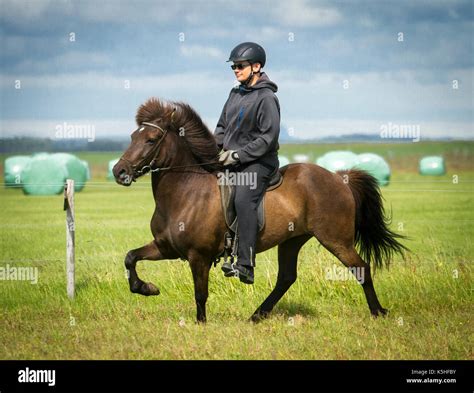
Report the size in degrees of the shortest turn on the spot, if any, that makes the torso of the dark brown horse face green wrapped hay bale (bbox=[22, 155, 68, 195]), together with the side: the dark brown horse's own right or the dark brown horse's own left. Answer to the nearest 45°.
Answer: approximately 90° to the dark brown horse's own right

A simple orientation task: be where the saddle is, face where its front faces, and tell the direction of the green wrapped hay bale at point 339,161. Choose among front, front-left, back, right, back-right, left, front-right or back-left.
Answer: right

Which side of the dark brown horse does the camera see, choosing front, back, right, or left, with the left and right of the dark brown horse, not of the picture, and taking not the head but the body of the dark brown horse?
left

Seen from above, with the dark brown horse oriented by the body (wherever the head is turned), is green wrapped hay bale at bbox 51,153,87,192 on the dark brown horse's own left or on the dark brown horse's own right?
on the dark brown horse's own right

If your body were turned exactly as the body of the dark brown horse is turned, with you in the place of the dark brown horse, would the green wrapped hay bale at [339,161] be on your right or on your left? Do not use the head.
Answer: on your right

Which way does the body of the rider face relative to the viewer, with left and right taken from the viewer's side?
facing the viewer and to the left of the viewer

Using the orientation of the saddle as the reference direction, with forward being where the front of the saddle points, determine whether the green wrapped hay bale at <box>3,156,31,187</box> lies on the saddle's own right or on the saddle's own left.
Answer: on the saddle's own right

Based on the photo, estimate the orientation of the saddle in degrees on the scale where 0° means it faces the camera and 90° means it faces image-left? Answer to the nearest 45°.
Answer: approximately 90°

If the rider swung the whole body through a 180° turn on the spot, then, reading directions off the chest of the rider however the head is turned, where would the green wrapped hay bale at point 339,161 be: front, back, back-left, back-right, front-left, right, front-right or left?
front-left

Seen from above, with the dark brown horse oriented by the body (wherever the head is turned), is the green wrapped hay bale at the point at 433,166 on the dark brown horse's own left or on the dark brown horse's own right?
on the dark brown horse's own right

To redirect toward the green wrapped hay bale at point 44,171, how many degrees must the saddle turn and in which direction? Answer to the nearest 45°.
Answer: approximately 90° to its right

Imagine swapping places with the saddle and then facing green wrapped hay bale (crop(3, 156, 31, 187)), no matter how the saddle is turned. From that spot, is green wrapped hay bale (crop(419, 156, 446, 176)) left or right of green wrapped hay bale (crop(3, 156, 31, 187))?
right
